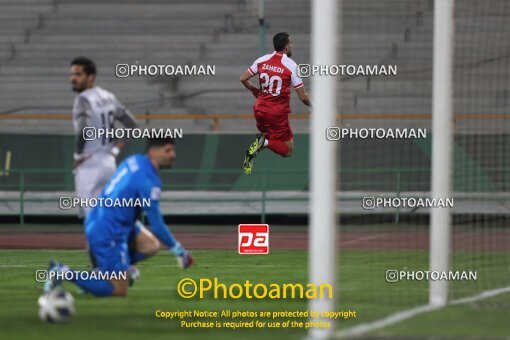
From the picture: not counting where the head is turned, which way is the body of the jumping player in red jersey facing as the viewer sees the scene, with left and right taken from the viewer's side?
facing away from the viewer and to the right of the viewer

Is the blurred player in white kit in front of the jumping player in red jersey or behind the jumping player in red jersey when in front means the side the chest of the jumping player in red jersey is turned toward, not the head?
behind

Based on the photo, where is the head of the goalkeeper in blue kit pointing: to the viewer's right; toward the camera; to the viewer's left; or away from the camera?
to the viewer's right
